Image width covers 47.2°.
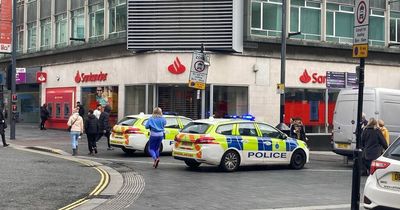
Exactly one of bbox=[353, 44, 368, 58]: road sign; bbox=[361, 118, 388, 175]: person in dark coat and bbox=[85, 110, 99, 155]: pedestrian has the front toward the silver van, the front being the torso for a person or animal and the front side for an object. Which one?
the person in dark coat

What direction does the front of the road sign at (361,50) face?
toward the camera

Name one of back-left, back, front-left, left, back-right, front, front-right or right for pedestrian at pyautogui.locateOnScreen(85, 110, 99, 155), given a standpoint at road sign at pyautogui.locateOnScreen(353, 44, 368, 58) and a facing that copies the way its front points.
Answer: back-right

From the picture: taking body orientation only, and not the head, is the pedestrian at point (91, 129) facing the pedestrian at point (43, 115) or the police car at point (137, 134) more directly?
the pedestrian

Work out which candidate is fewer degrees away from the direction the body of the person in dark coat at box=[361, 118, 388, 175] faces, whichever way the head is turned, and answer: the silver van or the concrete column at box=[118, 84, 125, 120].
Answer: the silver van

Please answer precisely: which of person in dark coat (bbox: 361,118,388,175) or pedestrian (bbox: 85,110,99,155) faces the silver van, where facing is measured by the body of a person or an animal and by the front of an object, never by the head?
the person in dark coat

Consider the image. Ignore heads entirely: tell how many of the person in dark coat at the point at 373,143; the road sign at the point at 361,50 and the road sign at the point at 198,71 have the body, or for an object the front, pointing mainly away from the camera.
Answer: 1

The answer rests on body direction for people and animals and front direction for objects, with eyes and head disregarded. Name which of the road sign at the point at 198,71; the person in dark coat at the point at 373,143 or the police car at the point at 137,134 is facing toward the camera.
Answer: the road sign

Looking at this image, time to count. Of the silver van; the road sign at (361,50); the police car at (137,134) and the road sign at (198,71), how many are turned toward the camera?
2

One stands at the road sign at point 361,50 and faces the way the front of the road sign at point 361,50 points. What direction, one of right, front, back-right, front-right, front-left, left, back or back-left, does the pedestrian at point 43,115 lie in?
back-right
